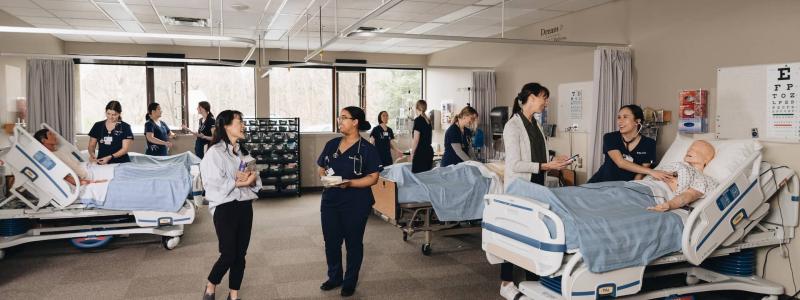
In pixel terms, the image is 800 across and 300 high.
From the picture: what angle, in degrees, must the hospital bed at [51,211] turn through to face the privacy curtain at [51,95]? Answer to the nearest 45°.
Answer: approximately 90° to its left

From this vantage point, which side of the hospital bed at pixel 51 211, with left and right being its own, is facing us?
right

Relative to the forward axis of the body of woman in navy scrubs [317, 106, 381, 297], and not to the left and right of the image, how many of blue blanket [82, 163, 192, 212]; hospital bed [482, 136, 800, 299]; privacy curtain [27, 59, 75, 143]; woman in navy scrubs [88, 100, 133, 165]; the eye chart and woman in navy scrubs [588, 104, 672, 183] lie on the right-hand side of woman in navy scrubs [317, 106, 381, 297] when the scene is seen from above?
3

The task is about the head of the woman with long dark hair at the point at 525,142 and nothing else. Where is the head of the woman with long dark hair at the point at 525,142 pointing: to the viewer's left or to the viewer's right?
to the viewer's right

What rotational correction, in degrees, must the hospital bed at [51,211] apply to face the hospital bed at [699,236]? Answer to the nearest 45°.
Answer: approximately 45° to its right

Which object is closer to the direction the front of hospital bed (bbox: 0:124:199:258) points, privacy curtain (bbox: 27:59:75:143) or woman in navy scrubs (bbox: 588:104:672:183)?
the woman in navy scrubs
